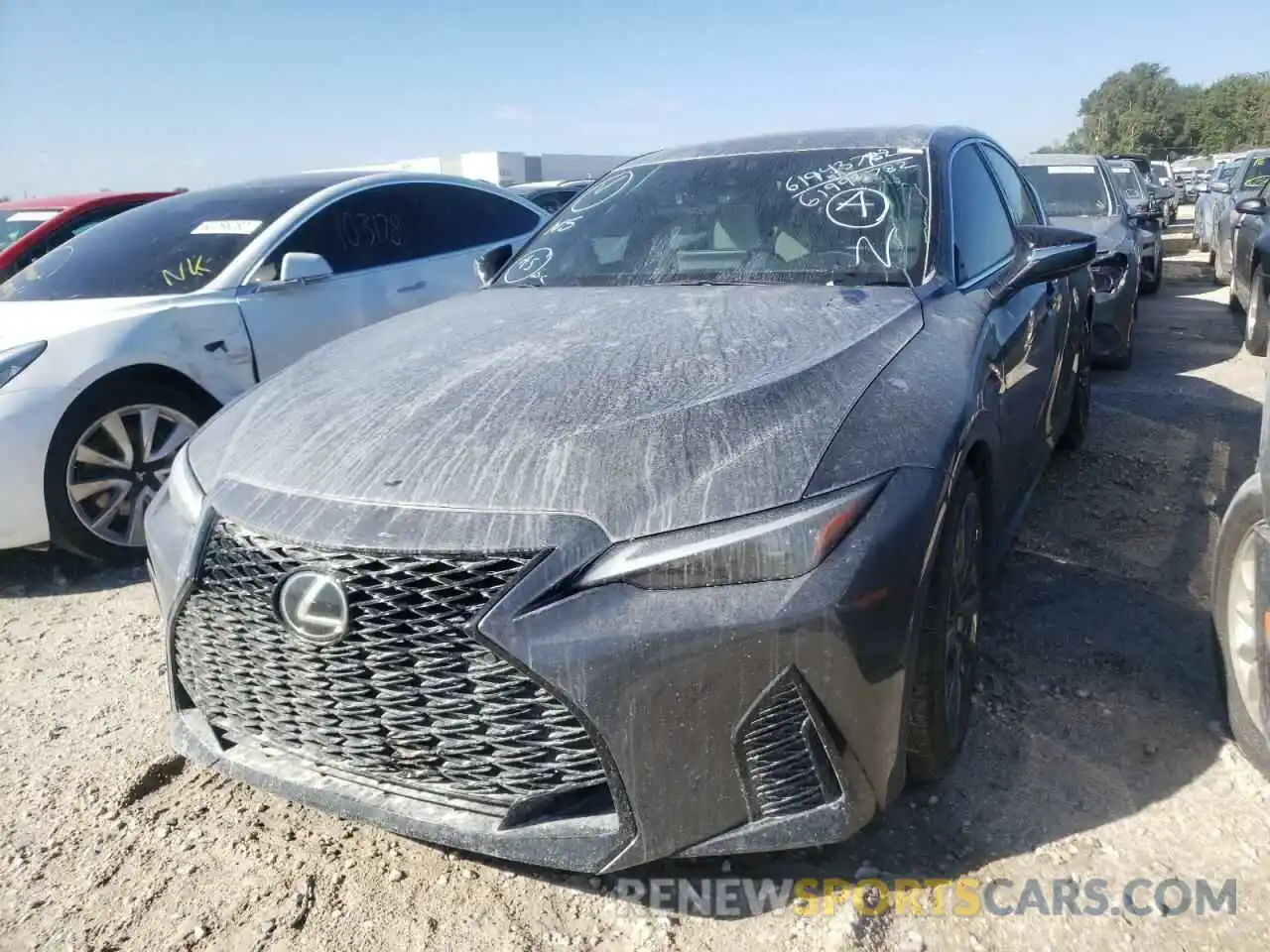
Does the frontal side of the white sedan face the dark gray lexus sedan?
no

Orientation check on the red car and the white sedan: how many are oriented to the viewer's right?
0

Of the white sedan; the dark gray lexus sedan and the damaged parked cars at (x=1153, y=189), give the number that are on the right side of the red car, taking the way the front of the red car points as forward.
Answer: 0

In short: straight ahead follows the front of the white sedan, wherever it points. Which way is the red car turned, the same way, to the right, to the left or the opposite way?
the same way

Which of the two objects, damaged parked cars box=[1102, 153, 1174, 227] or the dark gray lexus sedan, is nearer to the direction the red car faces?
the dark gray lexus sedan

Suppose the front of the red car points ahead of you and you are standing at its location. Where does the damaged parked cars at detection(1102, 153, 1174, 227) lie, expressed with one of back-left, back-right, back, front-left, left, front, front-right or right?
back-left

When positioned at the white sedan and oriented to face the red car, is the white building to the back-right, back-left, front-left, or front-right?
front-right

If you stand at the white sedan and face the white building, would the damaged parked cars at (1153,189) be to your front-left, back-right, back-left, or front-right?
front-right

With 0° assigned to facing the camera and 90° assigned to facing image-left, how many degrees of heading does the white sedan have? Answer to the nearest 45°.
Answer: approximately 45°

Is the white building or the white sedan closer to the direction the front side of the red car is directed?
the white sedan

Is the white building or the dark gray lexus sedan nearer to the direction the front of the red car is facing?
the dark gray lexus sedan

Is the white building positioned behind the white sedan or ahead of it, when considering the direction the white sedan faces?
behind

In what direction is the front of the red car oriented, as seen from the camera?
facing the viewer and to the left of the viewer
